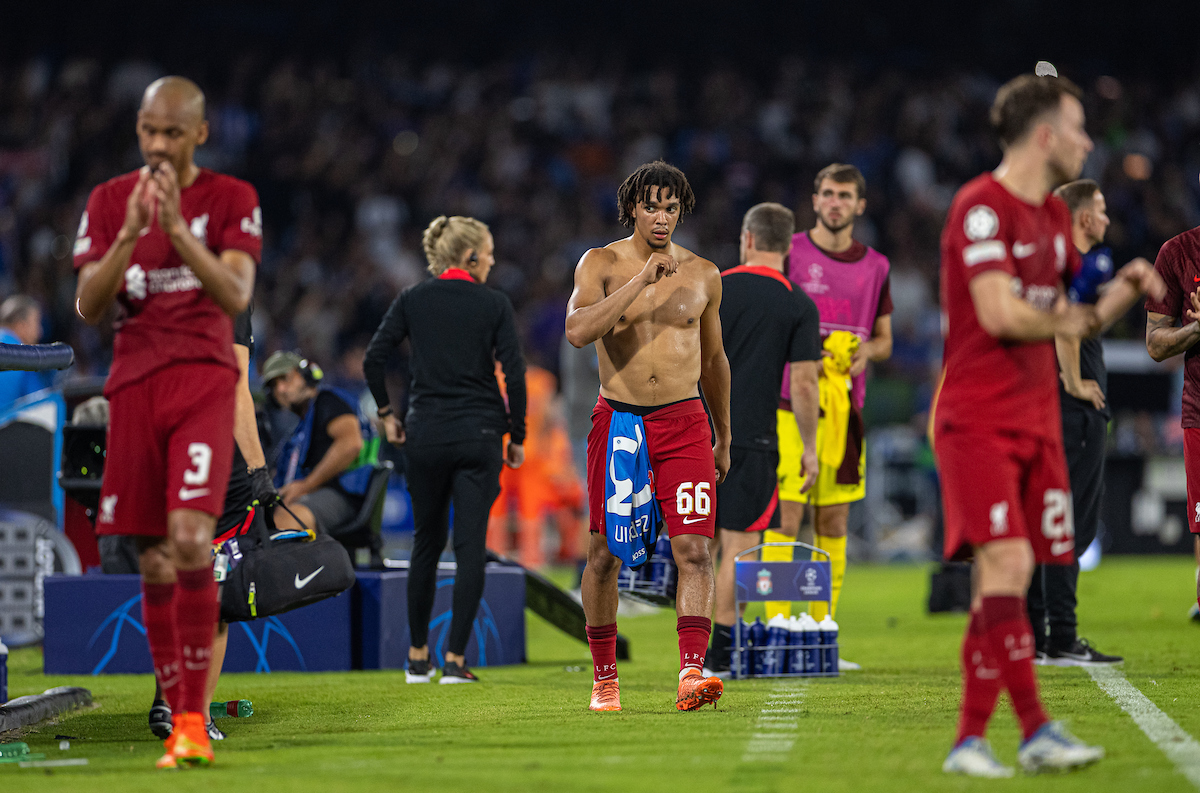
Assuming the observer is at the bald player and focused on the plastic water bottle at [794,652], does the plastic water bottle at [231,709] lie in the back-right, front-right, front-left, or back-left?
front-left

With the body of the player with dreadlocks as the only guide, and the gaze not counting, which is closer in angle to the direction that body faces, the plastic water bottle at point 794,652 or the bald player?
the bald player

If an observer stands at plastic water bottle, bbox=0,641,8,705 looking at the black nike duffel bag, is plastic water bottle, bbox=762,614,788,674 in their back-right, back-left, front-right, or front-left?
front-left

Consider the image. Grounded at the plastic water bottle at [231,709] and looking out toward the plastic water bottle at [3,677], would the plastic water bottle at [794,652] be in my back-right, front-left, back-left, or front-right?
back-right

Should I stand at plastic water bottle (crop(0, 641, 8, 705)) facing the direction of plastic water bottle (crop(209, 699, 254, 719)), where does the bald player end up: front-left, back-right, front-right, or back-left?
front-right

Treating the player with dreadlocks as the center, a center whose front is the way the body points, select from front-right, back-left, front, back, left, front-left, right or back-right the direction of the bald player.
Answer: front-right

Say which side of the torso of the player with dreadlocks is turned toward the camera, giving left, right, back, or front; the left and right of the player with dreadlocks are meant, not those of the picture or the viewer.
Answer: front

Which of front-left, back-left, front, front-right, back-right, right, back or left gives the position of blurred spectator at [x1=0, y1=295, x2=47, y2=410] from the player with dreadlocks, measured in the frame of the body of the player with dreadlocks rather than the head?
back-right

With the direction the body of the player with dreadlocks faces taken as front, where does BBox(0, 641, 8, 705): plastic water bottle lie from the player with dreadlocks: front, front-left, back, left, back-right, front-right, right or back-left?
right

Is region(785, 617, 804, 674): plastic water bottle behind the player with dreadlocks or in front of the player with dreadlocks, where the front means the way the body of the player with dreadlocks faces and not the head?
behind

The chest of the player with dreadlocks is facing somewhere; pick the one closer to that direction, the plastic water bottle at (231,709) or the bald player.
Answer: the bald player
